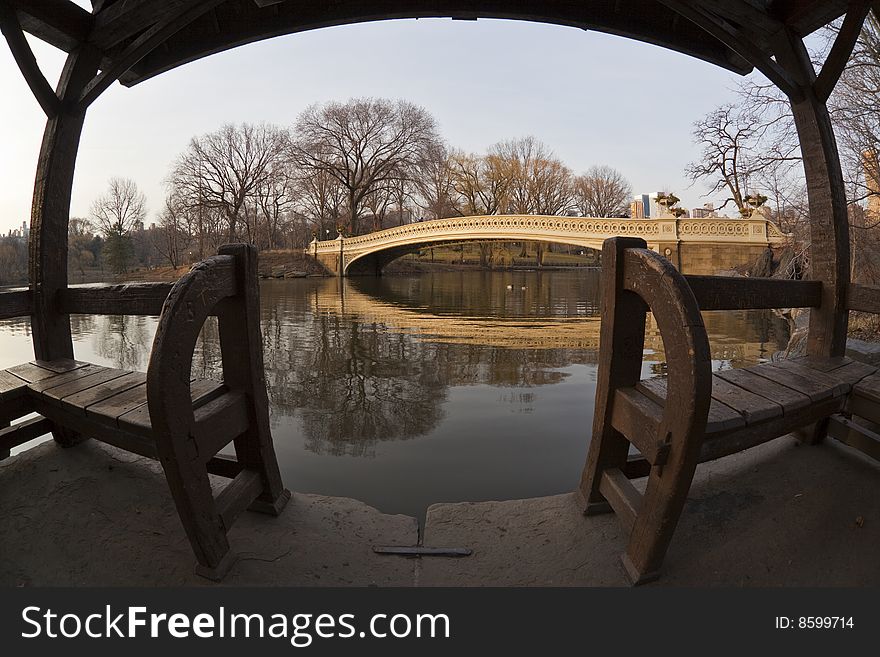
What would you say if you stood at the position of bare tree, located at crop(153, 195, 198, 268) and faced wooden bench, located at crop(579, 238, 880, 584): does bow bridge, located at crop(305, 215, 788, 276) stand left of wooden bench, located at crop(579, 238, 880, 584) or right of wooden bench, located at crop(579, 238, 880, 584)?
left

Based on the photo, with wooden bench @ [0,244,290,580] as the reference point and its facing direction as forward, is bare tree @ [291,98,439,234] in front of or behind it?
behind
